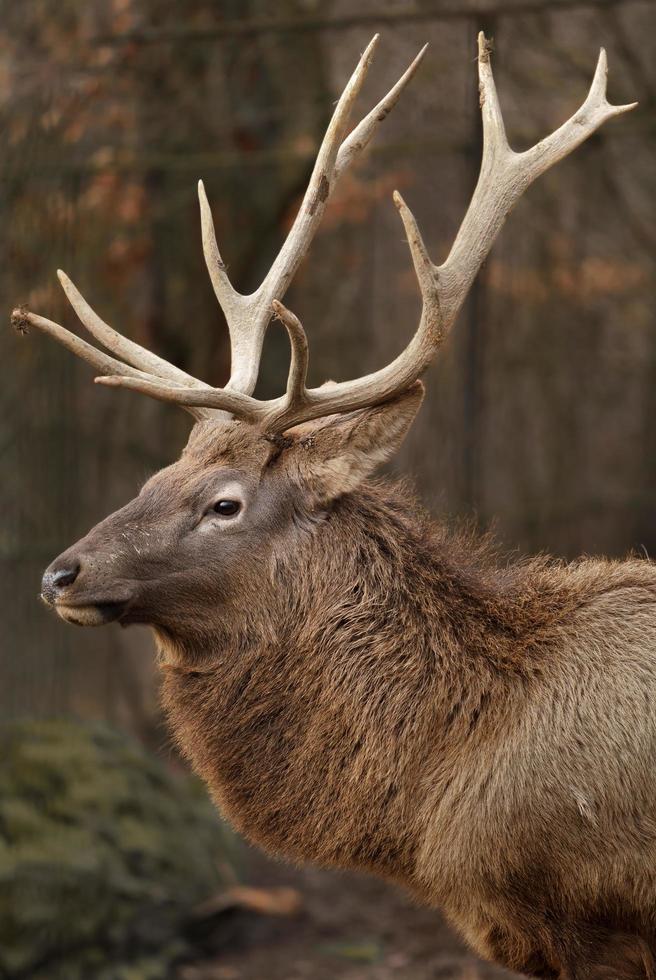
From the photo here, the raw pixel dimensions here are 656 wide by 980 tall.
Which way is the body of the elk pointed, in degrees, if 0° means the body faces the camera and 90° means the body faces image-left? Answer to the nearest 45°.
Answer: approximately 90°
